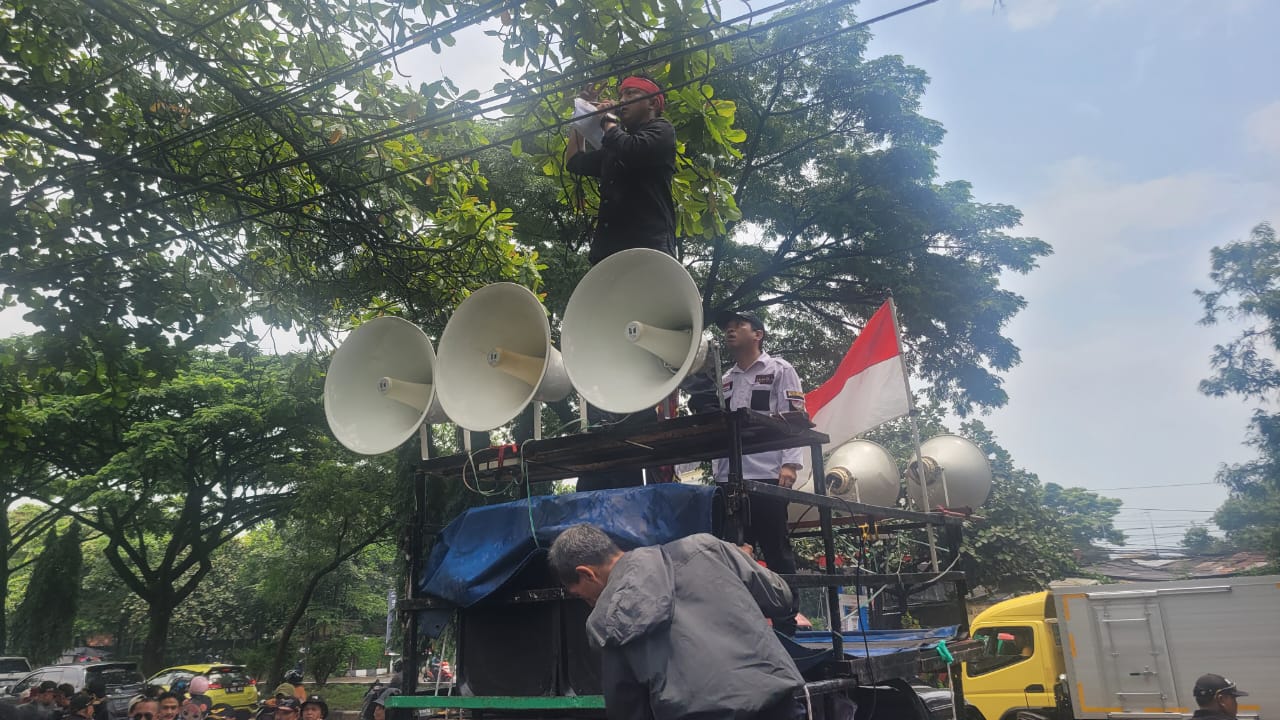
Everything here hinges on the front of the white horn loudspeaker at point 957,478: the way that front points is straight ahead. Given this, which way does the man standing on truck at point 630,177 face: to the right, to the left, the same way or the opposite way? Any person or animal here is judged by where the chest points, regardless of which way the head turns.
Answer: the opposite way

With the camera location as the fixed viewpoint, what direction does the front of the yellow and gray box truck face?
facing to the left of the viewer

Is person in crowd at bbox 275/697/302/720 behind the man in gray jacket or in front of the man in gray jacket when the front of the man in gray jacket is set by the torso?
in front

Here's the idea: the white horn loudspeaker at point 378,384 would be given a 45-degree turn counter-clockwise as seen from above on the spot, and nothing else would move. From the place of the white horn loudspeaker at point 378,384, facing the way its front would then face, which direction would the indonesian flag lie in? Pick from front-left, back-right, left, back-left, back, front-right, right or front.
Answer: left

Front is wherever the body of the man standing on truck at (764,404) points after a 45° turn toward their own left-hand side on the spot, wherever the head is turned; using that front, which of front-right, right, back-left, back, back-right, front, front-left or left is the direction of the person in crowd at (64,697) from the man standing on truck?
back-right

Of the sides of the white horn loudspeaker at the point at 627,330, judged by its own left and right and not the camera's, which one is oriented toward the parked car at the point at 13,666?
right

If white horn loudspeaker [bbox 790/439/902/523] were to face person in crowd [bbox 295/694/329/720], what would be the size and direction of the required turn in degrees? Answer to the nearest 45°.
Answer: approximately 135° to its left

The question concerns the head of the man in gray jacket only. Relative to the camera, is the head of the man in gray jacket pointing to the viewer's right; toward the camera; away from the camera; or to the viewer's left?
to the viewer's left
